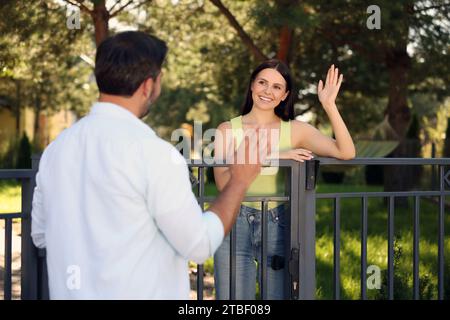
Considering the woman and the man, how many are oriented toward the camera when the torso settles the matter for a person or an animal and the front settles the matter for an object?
1

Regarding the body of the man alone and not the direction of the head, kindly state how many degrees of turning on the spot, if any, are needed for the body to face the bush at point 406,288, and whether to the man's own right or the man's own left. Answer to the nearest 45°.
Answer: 0° — they already face it

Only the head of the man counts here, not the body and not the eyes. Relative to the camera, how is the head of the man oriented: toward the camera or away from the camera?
away from the camera

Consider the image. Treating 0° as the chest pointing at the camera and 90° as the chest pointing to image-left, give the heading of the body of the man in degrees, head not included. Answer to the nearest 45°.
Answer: approximately 225°

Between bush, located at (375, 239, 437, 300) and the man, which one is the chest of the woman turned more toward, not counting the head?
the man

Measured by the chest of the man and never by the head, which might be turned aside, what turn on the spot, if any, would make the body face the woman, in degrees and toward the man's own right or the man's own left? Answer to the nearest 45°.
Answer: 0° — they already face them

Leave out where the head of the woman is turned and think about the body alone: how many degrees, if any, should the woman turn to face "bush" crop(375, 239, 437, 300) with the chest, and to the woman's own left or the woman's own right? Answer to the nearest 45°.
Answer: approximately 135° to the woman's own left

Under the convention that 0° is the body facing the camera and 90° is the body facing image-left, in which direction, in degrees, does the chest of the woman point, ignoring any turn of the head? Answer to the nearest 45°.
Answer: approximately 0°

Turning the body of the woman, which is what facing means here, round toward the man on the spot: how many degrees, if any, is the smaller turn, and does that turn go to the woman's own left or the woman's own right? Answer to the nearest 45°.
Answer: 0° — they already face them
